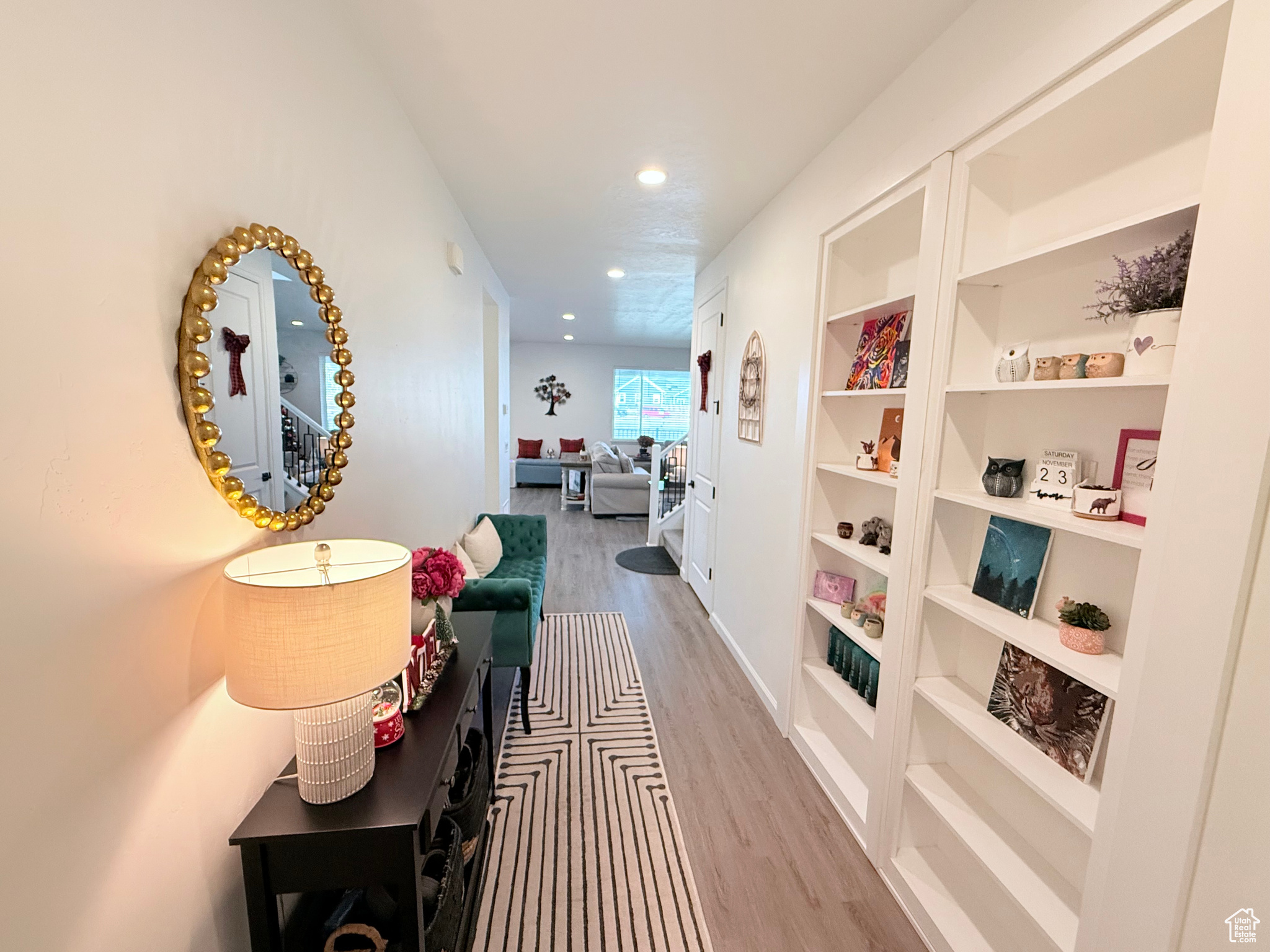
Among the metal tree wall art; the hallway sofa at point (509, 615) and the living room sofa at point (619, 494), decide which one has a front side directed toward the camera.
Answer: the metal tree wall art

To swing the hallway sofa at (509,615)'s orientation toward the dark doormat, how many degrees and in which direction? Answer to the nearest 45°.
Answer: approximately 45° to its left

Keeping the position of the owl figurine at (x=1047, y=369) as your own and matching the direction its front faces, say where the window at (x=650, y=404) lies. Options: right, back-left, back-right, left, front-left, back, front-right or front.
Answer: right

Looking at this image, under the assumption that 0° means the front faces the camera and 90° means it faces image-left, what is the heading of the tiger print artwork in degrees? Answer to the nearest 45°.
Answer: approximately 45°

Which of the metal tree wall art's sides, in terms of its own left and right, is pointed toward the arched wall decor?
front

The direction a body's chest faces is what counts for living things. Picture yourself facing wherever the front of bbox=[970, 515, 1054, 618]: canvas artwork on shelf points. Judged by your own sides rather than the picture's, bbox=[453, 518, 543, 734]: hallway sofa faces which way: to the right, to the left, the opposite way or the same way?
the opposite way

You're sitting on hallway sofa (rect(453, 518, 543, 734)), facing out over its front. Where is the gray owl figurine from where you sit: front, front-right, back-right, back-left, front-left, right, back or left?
front-right
